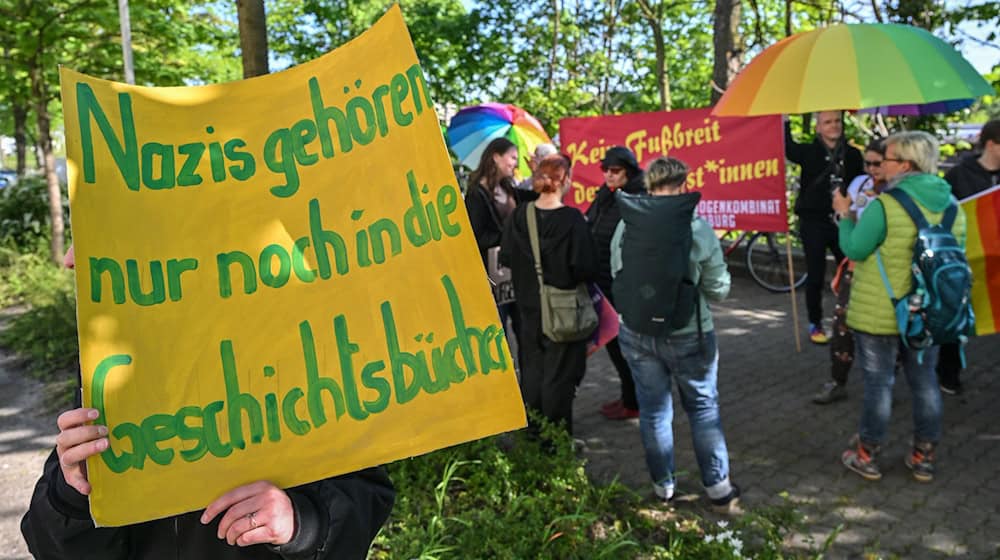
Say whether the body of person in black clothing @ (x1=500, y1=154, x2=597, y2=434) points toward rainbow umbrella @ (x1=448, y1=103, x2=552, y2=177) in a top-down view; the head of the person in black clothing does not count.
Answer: yes

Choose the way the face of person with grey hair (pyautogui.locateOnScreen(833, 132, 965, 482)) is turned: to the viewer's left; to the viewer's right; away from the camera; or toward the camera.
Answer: to the viewer's left

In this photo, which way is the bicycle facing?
to the viewer's right

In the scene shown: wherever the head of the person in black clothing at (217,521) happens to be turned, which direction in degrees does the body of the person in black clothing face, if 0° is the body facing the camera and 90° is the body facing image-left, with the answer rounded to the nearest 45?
approximately 0°

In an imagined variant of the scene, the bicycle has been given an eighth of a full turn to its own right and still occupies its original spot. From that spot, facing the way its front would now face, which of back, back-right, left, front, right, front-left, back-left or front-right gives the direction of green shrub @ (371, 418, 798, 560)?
front-right

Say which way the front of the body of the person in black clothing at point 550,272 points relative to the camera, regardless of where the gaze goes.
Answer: away from the camera

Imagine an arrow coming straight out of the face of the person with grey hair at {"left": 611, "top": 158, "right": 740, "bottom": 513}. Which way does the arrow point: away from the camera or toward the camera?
away from the camera

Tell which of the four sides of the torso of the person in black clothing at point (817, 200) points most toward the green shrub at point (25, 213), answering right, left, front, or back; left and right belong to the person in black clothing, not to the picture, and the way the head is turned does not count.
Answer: right

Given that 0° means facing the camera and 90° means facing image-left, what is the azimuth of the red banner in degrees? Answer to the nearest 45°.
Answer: approximately 0°

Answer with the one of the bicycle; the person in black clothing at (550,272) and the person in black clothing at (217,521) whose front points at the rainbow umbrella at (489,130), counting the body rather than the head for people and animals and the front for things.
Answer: the person in black clothing at (550,272)

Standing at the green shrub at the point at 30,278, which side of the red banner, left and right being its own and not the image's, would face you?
right
